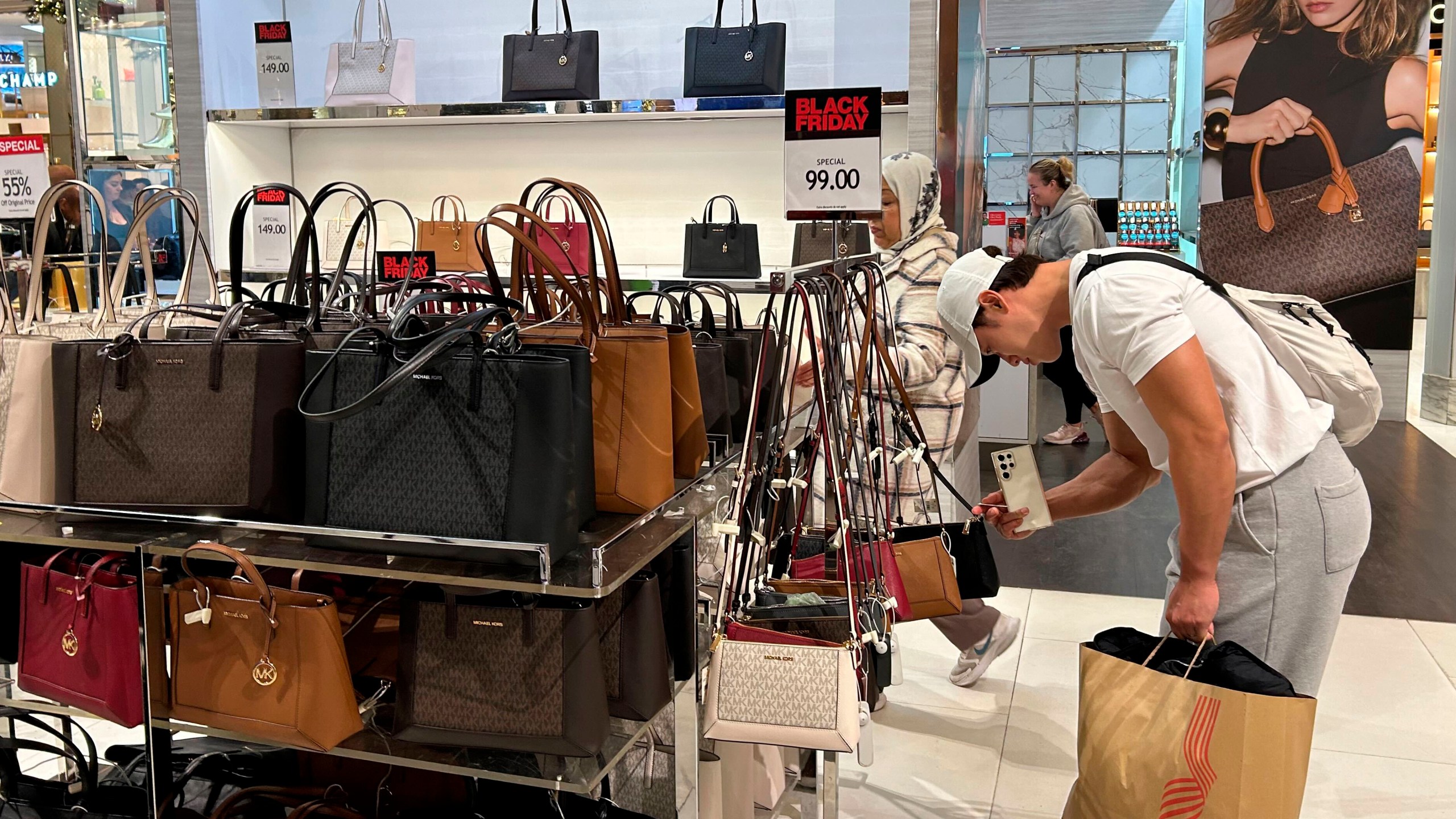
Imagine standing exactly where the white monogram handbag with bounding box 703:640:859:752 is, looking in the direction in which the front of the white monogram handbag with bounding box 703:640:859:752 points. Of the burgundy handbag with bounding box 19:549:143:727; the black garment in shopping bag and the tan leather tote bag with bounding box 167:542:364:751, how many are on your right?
2

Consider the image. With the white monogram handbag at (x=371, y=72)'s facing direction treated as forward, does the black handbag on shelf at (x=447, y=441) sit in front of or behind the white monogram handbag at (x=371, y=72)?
in front

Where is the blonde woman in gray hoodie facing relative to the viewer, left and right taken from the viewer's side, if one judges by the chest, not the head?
facing to the left of the viewer

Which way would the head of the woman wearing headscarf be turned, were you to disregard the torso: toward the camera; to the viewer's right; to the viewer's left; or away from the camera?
to the viewer's left

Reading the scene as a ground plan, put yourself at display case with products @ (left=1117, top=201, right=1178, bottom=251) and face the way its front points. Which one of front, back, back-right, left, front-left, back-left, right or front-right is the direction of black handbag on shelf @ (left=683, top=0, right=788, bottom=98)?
front

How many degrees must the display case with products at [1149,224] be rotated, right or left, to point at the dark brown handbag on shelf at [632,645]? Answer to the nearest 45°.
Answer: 0° — it already faces it

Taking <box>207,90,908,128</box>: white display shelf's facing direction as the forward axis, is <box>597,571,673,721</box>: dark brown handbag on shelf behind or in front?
in front

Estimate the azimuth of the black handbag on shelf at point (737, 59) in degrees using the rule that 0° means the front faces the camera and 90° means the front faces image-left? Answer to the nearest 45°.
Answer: approximately 0°

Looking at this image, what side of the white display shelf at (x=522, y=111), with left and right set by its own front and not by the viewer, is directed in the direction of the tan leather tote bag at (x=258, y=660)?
front

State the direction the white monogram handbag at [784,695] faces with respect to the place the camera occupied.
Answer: facing the viewer

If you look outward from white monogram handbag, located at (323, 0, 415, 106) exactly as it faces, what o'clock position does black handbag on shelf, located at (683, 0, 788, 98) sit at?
The black handbag on shelf is roughly at 10 o'clock from the white monogram handbag.

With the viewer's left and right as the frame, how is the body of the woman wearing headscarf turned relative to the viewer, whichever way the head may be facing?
facing to the left of the viewer

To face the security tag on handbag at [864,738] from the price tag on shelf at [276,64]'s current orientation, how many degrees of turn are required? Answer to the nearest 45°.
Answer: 0° — it already faces it

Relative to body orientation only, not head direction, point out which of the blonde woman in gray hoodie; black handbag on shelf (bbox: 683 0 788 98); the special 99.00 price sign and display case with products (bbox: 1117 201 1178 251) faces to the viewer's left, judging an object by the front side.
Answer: the blonde woman in gray hoodie
